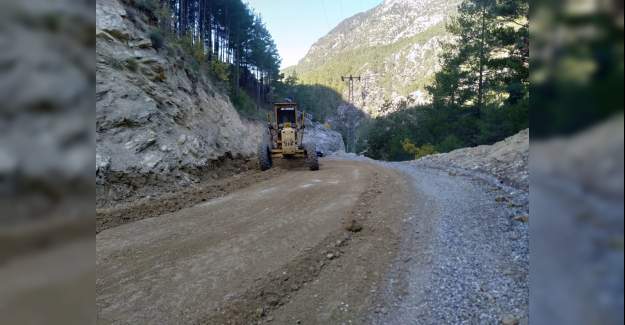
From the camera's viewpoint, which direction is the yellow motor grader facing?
toward the camera

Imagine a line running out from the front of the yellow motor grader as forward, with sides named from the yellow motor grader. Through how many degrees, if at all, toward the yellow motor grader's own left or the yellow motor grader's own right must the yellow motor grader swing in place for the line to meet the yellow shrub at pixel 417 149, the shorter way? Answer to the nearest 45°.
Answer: approximately 135° to the yellow motor grader's own left

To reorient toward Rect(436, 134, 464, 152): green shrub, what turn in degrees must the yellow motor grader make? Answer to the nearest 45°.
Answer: approximately 135° to its left
